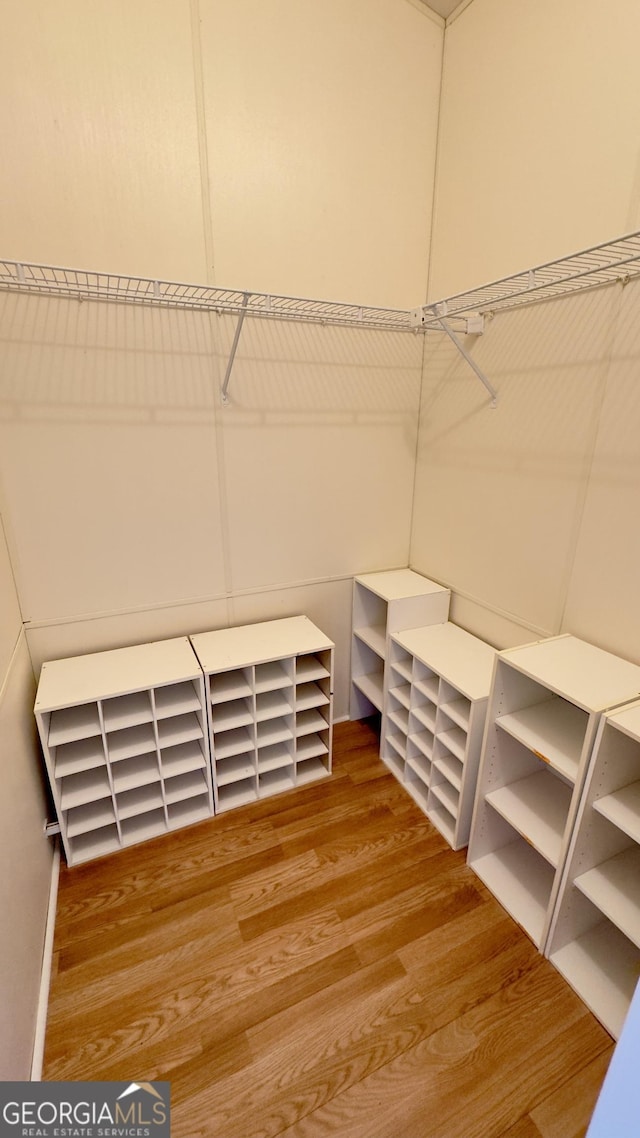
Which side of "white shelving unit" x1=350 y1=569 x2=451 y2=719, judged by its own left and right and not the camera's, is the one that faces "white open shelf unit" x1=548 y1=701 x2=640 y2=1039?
left

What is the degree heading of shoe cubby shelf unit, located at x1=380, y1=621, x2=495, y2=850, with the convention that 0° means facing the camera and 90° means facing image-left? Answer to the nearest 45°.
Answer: approximately 45°

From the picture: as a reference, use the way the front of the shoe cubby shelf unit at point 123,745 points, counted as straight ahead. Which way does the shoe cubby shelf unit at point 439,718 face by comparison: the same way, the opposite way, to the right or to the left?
to the right

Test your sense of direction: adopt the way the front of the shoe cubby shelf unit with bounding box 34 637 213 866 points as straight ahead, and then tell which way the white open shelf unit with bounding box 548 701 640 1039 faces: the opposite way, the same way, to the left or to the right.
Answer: to the right

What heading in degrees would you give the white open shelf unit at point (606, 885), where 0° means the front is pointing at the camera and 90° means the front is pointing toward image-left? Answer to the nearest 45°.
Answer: approximately 45°

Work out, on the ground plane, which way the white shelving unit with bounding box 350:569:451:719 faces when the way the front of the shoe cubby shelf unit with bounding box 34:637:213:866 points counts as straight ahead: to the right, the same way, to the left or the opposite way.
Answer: to the right

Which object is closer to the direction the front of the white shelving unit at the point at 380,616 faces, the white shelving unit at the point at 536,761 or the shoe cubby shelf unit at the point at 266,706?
the shoe cubby shelf unit
